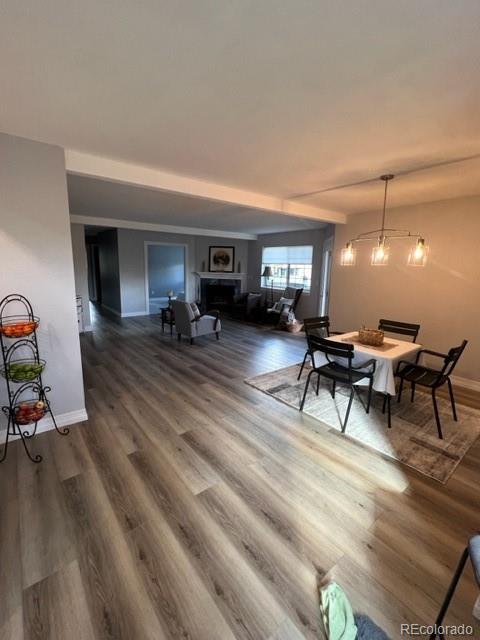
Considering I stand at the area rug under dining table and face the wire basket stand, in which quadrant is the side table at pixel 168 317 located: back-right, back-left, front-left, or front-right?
front-right

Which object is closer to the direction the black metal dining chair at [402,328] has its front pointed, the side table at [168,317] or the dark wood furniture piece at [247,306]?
the side table

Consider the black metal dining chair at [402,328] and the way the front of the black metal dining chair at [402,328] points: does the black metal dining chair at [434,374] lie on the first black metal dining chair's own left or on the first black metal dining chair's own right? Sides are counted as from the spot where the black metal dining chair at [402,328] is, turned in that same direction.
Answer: on the first black metal dining chair's own left

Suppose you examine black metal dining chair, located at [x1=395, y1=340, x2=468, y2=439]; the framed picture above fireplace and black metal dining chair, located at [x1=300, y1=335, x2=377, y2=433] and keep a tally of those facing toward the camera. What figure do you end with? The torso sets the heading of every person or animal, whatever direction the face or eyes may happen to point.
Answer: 1

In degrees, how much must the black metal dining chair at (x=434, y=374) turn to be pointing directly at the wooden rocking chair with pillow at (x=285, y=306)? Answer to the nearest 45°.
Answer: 0° — it already faces it

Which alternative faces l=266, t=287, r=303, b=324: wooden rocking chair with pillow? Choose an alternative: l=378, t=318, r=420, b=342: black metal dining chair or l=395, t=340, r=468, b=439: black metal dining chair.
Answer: l=395, t=340, r=468, b=439: black metal dining chair

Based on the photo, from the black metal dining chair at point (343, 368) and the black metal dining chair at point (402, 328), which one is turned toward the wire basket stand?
the black metal dining chair at point (402, 328)

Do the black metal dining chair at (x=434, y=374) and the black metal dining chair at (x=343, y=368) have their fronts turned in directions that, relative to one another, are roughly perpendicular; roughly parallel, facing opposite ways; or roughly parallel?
roughly perpendicular

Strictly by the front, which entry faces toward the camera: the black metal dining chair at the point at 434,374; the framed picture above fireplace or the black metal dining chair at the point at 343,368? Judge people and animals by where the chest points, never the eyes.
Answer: the framed picture above fireplace

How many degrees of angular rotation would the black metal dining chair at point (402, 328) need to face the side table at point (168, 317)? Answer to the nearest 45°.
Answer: approximately 45° to its right

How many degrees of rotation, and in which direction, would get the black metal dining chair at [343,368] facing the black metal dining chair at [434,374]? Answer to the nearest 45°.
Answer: approximately 45° to its right

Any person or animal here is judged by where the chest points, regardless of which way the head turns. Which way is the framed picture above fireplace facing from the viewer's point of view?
toward the camera

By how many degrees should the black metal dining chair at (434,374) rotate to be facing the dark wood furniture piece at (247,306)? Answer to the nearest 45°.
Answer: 0° — it already faces it

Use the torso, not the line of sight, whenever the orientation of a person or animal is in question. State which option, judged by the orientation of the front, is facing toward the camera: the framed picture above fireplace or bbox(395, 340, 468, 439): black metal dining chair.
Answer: the framed picture above fireplace

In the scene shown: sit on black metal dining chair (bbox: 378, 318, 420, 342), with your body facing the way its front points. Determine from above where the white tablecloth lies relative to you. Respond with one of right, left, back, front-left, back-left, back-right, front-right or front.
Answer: front-left

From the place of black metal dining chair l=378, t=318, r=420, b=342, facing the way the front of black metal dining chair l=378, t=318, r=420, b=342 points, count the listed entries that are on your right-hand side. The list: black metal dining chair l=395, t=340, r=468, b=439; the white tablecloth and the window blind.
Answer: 1

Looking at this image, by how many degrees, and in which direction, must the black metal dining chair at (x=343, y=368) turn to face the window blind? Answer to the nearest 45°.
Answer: approximately 45° to its left
